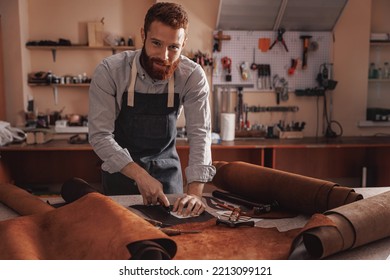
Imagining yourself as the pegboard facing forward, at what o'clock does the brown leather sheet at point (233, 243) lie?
The brown leather sheet is roughly at 12 o'clock from the pegboard.

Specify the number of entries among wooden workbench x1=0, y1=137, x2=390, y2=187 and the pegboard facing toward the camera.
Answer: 2

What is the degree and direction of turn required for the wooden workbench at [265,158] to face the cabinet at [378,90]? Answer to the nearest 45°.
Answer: approximately 135° to its left

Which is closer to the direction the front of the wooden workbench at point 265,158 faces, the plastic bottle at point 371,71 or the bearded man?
the bearded man

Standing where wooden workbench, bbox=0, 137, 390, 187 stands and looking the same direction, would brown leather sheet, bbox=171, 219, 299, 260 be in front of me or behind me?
in front

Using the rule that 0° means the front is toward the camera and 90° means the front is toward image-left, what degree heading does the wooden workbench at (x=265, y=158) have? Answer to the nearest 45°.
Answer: approximately 0°
